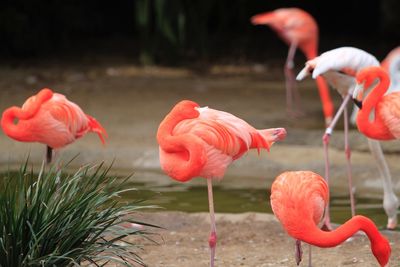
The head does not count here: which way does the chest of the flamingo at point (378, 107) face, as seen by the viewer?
to the viewer's left

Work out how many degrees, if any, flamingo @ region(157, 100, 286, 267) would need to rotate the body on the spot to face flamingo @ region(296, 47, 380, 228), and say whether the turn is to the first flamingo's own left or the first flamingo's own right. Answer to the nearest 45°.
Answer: approximately 135° to the first flamingo's own right

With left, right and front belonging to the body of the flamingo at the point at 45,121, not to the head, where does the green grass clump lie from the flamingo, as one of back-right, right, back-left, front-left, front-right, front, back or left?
left

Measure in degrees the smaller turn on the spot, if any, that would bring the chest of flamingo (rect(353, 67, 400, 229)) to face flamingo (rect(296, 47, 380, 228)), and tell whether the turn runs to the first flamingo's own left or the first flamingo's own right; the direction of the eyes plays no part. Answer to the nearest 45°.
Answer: approximately 45° to the first flamingo's own right

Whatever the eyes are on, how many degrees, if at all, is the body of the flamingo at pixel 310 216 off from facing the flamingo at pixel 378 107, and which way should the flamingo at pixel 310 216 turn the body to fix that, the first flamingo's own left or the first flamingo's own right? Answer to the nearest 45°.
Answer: approximately 135° to the first flamingo's own left

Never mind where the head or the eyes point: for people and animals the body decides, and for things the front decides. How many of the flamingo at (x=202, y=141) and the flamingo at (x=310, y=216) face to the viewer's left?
1

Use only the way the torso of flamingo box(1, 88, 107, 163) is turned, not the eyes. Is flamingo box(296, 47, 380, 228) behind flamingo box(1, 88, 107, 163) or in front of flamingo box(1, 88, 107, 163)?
behind

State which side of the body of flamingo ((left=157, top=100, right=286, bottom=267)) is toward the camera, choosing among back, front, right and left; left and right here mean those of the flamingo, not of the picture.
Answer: left

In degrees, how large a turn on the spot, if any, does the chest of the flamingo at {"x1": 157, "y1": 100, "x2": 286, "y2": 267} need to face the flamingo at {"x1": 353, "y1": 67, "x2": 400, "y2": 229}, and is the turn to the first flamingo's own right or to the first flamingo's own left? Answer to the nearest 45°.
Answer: approximately 135° to the first flamingo's own right

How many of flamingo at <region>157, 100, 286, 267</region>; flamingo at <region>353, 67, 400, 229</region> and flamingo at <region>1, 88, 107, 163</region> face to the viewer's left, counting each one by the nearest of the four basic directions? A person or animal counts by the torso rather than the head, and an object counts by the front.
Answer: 3

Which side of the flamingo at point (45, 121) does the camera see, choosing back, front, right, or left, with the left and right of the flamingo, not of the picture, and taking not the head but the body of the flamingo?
left

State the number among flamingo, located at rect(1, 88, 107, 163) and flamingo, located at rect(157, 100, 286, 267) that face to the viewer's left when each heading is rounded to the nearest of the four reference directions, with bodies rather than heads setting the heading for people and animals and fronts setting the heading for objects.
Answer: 2

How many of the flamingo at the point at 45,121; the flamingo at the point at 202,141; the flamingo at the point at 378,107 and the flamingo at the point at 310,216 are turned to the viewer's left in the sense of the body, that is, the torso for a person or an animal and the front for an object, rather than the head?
3

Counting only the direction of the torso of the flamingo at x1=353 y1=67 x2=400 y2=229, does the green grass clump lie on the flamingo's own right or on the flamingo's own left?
on the flamingo's own left

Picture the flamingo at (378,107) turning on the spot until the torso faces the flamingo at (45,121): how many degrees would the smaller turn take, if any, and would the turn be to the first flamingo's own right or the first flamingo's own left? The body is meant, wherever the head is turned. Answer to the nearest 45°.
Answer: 0° — it already faces it

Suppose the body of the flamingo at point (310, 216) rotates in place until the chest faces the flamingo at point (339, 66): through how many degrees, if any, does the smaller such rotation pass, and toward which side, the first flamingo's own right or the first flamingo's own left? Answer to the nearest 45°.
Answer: approximately 135° to the first flamingo's own left
